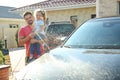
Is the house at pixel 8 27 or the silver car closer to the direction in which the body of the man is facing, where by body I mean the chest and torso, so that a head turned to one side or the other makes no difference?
the silver car

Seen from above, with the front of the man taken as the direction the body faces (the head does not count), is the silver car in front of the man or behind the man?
in front

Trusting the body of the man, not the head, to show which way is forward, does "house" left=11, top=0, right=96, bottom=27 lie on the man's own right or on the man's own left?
on the man's own left

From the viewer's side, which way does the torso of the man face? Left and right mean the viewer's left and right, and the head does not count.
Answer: facing the viewer and to the right of the viewer
